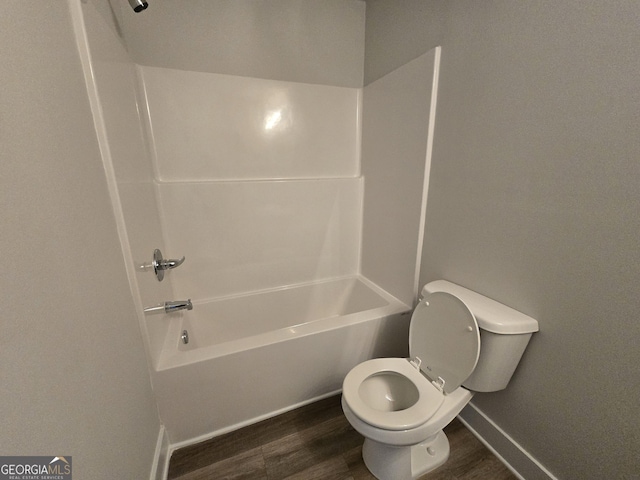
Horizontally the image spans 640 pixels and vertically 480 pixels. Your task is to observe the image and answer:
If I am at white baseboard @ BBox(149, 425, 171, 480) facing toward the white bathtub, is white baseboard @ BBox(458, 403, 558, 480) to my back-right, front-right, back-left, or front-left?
front-right

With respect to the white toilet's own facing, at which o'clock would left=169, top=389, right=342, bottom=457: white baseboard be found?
The white baseboard is roughly at 1 o'clock from the white toilet.

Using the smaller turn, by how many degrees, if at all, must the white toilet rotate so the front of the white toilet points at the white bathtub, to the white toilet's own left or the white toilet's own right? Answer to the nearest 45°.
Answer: approximately 45° to the white toilet's own right

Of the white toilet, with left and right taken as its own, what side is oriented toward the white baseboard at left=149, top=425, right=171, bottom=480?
front

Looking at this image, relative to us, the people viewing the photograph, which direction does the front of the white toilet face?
facing the viewer and to the left of the viewer
